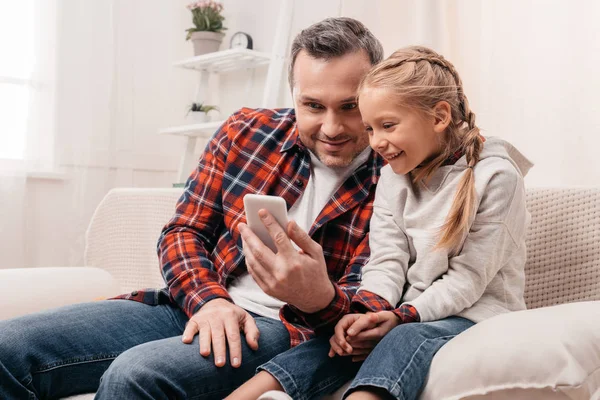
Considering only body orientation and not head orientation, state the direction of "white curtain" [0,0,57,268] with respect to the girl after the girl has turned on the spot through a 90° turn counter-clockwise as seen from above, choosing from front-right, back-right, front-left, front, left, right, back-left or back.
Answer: back

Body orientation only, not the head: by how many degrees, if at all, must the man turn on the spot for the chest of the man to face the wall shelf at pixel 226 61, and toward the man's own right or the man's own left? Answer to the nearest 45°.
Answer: approximately 135° to the man's own right

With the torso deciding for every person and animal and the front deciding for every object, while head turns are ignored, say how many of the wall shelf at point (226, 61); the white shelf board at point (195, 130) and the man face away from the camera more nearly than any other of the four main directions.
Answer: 0

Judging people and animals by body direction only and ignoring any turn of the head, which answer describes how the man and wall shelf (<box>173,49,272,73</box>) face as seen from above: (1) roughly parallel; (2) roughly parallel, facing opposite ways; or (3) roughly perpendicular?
roughly parallel

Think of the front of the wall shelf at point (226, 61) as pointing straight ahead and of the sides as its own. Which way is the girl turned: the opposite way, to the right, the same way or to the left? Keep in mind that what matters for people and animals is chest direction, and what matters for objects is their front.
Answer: the same way

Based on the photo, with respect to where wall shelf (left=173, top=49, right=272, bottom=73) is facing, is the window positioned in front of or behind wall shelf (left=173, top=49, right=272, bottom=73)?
in front

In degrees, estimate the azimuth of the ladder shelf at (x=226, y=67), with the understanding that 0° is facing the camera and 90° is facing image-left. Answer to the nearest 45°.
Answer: approximately 45°

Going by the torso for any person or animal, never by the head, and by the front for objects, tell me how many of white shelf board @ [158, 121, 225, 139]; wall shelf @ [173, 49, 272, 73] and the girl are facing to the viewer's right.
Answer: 0

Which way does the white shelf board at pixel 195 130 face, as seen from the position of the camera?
facing the viewer and to the left of the viewer

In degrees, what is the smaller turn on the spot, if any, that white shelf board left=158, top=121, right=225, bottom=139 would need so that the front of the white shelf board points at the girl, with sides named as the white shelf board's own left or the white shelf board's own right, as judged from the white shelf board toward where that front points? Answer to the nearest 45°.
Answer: approximately 45° to the white shelf board's own left

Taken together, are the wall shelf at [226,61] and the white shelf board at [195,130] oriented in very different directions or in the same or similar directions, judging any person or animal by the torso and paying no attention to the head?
same or similar directions

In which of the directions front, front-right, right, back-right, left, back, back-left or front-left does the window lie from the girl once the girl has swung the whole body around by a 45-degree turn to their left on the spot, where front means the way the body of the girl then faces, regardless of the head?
back-right

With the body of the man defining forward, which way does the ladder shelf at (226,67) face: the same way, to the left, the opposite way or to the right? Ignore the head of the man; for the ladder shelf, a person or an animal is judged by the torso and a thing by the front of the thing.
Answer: the same way

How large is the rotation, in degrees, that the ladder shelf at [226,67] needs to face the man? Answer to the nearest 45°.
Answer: approximately 45° to its left

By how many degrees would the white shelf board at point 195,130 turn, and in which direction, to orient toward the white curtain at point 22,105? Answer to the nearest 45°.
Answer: approximately 45° to its right

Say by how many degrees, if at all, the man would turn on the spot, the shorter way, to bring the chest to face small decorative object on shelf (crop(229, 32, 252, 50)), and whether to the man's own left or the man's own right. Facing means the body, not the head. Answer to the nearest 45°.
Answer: approximately 135° to the man's own right
